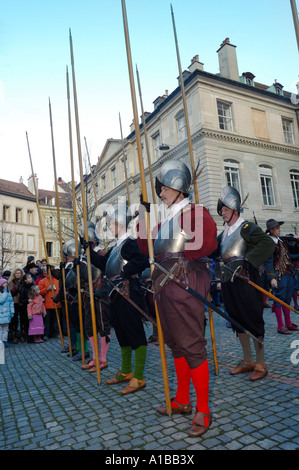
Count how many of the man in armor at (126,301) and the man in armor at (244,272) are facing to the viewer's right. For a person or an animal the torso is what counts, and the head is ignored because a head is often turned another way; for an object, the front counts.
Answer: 0

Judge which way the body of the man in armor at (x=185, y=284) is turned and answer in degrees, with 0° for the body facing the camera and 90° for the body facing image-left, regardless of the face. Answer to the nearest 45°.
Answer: approximately 45°

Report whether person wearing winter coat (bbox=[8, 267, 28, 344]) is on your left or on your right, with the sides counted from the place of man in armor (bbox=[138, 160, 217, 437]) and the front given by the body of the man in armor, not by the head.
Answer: on your right

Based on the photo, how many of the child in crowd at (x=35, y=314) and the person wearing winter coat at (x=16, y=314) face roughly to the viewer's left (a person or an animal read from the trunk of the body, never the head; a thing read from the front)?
0

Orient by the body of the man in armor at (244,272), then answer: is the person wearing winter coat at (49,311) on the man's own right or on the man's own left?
on the man's own right

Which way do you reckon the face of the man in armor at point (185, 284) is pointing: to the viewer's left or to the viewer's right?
to the viewer's left
